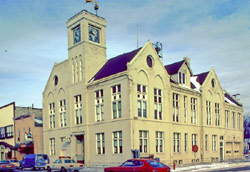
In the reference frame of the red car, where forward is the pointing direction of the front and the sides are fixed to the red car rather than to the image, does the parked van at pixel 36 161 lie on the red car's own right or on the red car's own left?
on the red car's own right

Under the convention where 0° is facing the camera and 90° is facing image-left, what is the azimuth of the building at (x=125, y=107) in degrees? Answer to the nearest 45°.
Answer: approximately 45°

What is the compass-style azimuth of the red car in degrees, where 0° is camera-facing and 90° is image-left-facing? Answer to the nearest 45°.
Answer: approximately 90°

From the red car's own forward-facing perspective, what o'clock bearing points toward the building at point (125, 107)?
The building is roughly at 3 o'clock from the red car.
